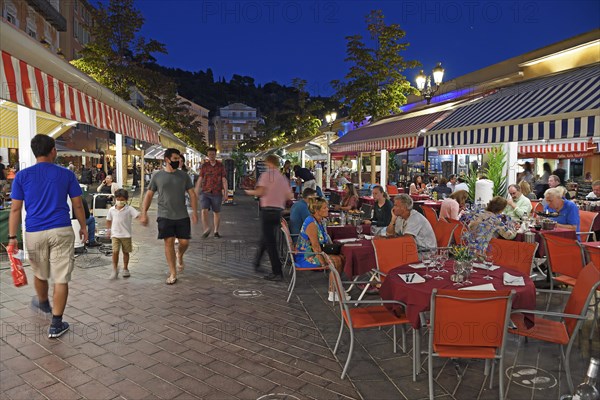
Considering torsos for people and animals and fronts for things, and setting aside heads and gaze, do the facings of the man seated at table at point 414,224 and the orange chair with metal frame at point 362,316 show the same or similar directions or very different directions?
very different directions

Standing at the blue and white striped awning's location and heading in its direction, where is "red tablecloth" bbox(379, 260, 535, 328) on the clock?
The red tablecloth is roughly at 11 o'clock from the blue and white striped awning.

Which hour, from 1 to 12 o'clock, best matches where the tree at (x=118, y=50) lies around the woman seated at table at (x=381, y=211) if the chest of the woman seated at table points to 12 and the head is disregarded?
The tree is roughly at 3 o'clock from the woman seated at table.

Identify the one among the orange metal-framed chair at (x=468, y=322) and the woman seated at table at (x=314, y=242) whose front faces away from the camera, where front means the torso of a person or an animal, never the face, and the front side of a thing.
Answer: the orange metal-framed chair

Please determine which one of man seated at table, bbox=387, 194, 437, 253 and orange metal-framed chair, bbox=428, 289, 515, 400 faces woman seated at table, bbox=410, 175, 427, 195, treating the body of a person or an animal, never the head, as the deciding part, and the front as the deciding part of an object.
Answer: the orange metal-framed chair

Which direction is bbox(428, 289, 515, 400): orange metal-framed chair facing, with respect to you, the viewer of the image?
facing away from the viewer

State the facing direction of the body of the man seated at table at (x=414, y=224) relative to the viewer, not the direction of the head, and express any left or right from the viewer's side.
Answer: facing to the left of the viewer

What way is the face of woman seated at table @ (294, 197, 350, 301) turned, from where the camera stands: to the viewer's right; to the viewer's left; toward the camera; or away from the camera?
to the viewer's right

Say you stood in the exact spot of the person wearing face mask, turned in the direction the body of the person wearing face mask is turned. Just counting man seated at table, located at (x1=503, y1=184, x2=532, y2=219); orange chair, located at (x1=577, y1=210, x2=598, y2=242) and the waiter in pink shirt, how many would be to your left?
3

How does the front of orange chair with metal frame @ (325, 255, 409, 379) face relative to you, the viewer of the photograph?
facing to the right of the viewer

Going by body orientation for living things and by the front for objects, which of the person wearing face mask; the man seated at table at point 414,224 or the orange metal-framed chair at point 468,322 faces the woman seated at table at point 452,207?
the orange metal-framed chair
